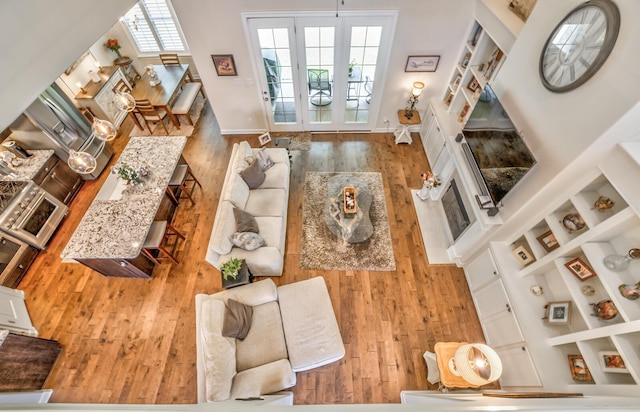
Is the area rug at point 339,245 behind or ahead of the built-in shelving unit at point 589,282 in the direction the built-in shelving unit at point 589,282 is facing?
ahead

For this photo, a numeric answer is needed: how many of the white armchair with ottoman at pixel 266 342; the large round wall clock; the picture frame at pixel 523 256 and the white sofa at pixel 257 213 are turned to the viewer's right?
2

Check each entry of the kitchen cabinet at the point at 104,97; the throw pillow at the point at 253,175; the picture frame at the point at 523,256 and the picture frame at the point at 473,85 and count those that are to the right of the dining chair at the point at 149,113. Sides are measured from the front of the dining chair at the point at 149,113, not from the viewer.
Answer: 3

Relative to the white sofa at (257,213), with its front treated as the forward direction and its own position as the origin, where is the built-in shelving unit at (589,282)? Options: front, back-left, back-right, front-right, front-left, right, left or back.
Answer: front-right

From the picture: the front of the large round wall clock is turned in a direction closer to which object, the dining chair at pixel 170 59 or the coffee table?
the coffee table

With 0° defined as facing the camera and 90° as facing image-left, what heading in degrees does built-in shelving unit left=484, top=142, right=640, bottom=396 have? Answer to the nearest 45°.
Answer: approximately 45°

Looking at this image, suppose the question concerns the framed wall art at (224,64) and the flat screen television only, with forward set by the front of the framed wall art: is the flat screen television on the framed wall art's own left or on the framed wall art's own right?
on the framed wall art's own left

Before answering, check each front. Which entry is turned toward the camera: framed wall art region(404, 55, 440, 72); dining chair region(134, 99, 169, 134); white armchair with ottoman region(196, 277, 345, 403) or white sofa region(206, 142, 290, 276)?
the framed wall art

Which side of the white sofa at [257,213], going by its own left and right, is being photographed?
right
